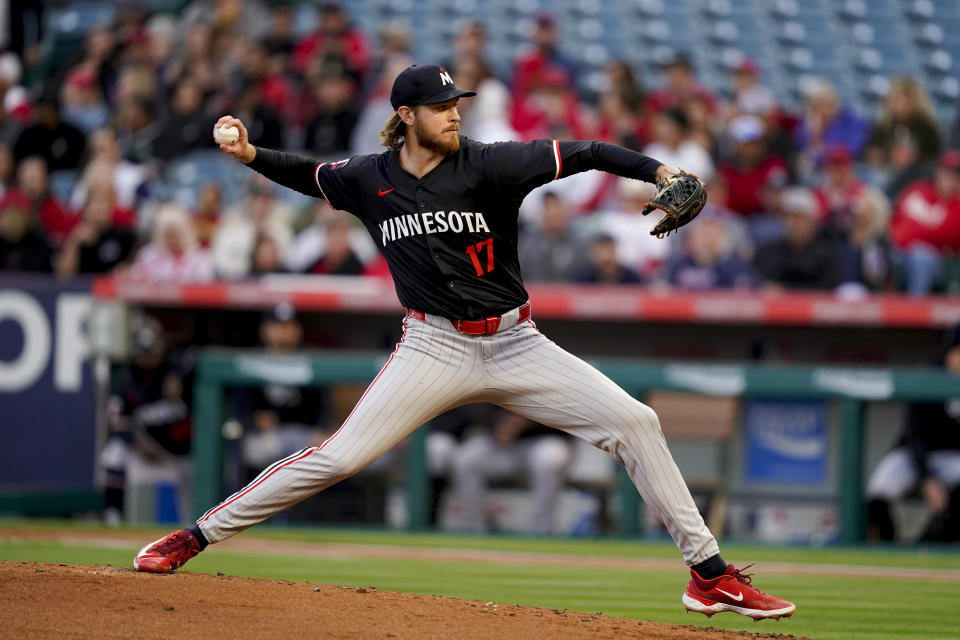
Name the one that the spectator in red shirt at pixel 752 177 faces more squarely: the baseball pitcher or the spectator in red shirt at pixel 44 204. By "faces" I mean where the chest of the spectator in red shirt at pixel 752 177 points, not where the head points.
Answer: the baseball pitcher

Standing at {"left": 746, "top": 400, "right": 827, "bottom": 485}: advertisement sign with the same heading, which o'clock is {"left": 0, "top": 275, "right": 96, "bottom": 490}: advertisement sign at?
{"left": 0, "top": 275, "right": 96, "bottom": 490}: advertisement sign is roughly at 3 o'clock from {"left": 746, "top": 400, "right": 827, "bottom": 485}: advertisement sign.

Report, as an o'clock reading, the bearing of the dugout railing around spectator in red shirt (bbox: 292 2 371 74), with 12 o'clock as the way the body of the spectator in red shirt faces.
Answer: The dugout railing is roughly at 11 o'clock from the spectator in red shirt.

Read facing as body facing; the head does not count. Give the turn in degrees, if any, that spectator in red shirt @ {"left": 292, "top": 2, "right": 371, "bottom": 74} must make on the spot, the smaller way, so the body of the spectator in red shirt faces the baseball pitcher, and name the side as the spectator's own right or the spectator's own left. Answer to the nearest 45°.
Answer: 0° — they already face them

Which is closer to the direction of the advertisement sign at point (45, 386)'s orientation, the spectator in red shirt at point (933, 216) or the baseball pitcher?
the baseball pitcher

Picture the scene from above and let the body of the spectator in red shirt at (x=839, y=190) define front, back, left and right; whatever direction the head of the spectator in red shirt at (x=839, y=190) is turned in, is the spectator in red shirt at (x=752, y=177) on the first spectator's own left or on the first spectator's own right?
on the first spectator's own right

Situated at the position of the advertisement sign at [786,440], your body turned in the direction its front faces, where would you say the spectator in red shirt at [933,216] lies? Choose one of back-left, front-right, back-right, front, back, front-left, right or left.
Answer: back-left
